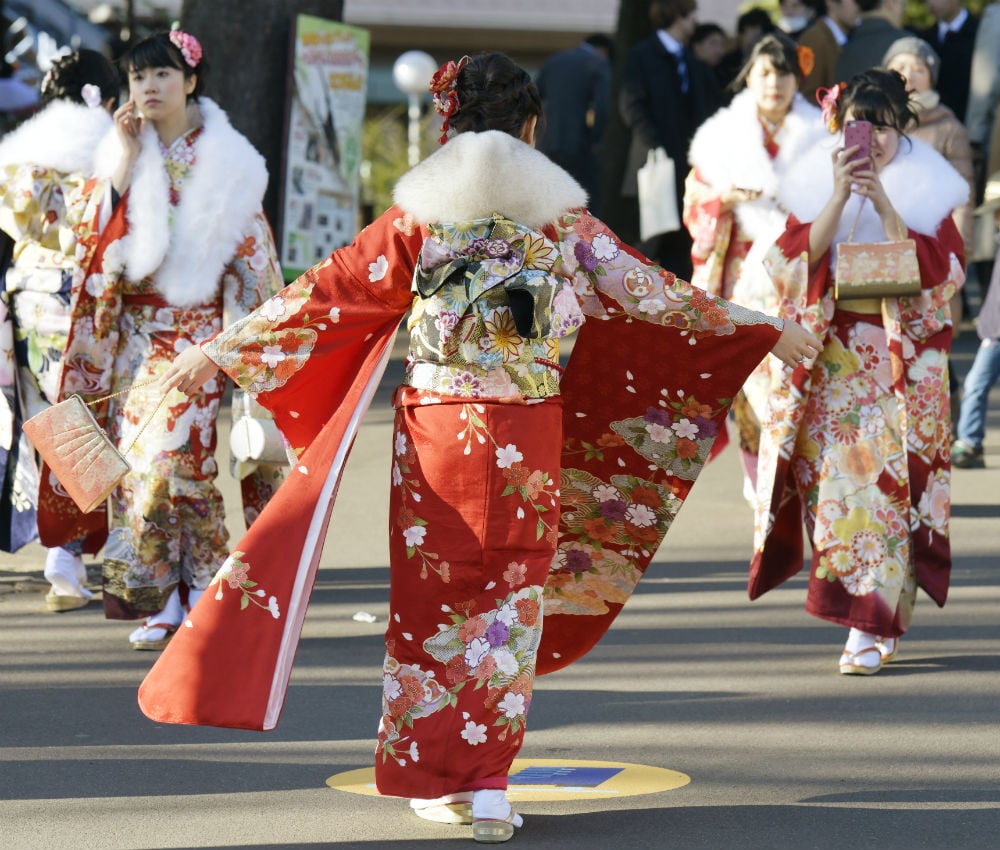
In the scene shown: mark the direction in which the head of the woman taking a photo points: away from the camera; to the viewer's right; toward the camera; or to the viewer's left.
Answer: toward the camera

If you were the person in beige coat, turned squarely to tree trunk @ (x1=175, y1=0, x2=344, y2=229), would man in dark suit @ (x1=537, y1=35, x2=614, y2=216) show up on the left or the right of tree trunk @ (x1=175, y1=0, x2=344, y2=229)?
right

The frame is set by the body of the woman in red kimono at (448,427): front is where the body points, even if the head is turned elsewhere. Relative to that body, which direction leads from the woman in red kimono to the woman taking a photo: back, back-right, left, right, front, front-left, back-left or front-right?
front-right

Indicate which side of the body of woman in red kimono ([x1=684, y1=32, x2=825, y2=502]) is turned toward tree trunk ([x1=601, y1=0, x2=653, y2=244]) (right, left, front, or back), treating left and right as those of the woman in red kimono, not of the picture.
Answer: back

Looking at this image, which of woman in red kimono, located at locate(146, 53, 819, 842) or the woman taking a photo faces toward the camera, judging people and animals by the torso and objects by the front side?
the woman taking a photo

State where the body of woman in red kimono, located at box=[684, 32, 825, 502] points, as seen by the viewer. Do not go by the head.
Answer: toward the camera

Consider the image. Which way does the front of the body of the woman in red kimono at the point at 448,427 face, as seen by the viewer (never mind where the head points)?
away from the camera

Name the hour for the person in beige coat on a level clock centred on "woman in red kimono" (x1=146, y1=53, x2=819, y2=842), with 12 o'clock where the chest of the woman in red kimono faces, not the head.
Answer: The person in beige coat is roughly at 1 o'clock from the woman in red kimono.

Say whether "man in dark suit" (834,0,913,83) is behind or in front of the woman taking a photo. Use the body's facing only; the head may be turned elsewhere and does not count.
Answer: behind

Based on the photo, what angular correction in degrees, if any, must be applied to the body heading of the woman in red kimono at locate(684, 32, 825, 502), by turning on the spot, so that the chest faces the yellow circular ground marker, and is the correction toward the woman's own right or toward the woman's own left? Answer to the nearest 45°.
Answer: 0° — they already face it

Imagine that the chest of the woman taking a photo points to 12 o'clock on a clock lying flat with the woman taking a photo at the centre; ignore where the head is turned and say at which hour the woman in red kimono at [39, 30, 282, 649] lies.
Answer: The woman in red kimono is roughly at 3 o'clock from the woman taking a photo.

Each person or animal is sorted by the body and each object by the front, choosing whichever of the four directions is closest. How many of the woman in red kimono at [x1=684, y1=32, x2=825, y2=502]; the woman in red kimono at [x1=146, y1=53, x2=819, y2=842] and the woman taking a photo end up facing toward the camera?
2

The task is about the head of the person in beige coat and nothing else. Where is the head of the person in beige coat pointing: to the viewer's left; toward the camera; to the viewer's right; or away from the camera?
toward the camera

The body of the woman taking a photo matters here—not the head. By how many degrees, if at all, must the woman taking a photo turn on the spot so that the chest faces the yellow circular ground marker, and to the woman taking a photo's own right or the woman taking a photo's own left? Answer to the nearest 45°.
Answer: approximately 45° to the woman taking a photo's own right

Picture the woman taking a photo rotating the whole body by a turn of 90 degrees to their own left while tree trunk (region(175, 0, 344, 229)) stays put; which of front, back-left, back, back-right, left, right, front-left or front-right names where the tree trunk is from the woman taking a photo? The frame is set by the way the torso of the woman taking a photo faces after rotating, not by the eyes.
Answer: back-left

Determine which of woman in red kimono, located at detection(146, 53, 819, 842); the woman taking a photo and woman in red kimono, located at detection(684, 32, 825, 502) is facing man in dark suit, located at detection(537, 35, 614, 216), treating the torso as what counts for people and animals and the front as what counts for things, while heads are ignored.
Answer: woman in red kimono, located at detection(146, 53, 819, 842)

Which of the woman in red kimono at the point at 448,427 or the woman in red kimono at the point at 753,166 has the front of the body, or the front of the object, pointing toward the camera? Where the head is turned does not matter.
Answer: the woman in red kimono at the point at 753,166

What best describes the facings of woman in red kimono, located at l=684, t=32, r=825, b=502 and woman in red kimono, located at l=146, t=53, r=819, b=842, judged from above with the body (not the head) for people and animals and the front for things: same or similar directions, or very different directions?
very different directions

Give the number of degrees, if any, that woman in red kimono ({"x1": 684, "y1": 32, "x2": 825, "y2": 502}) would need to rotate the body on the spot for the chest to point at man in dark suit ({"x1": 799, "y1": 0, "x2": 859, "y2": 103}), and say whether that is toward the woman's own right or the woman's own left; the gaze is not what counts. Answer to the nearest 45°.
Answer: approximately 180°

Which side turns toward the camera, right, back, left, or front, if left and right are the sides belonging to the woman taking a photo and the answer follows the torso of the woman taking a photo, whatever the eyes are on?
front
